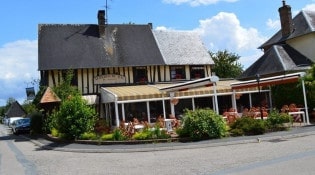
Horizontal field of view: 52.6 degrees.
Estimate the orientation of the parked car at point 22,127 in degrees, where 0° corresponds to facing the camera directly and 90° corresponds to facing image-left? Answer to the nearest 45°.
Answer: approximately 45°

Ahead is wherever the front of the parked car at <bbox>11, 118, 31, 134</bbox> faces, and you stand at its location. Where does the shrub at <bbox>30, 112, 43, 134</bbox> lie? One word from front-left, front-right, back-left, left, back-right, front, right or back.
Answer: front-left

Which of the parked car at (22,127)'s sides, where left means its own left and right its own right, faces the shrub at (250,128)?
left

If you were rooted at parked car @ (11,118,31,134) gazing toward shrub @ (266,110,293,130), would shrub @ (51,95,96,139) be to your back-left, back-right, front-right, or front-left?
front-right

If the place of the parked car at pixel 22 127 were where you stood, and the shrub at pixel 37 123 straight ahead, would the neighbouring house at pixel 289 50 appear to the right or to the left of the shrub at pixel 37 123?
left

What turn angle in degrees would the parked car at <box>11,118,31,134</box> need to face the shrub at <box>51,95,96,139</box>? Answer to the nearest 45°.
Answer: approximately 45° to its left

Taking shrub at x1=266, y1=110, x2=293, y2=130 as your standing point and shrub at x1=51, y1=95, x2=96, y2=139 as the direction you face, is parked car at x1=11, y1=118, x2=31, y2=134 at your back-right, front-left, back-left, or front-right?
front-right

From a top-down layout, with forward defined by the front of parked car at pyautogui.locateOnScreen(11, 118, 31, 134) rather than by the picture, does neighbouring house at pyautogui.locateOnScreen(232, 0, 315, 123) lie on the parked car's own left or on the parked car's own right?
on the parked car's own left

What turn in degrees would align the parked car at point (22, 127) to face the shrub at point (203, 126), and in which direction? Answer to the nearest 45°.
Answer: approximately 45° to its left

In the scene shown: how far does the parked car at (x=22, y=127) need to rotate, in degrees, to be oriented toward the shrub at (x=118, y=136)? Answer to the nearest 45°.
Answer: approximately 45° to its left

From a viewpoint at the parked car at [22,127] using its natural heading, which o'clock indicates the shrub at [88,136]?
The shrub is roughly at 10 o'clock from the parked car.

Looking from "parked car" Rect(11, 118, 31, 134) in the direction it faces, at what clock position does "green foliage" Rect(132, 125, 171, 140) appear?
The green foliage is roughly at 10 o'clock from the parked car.
